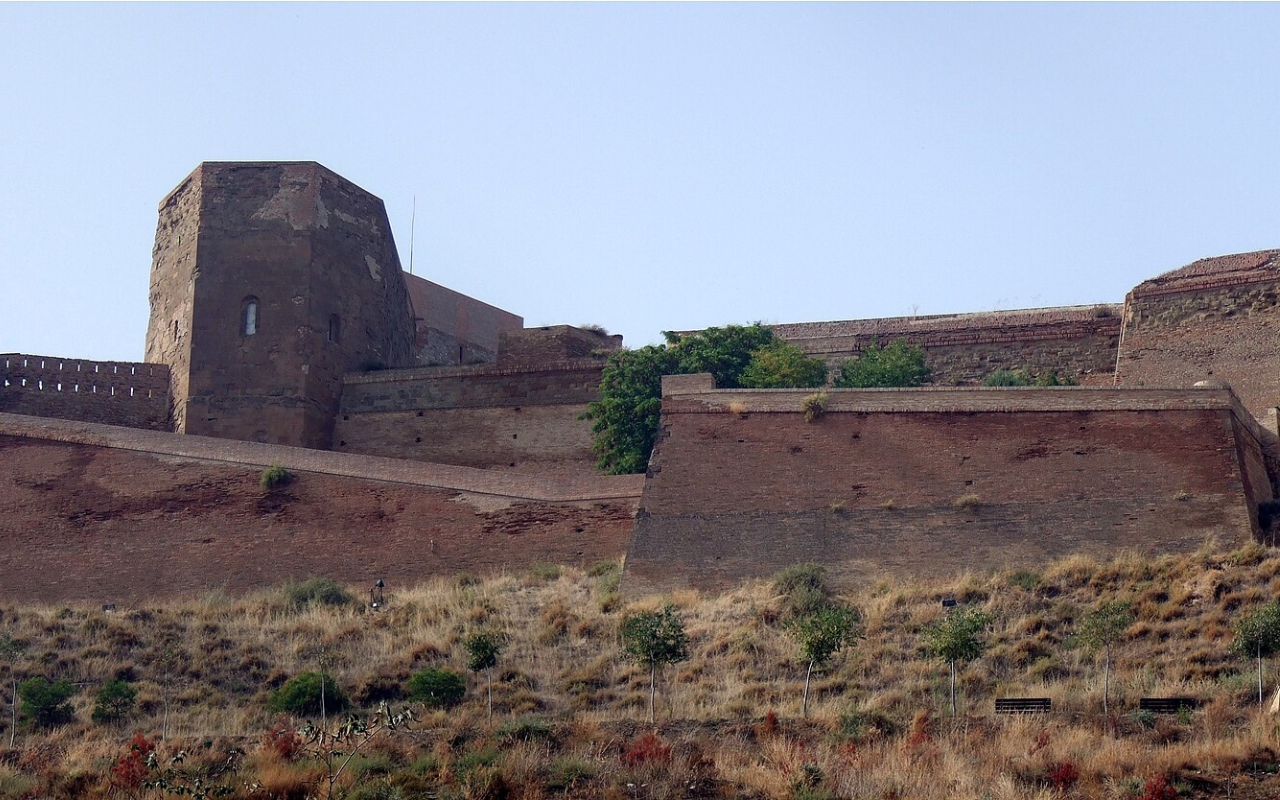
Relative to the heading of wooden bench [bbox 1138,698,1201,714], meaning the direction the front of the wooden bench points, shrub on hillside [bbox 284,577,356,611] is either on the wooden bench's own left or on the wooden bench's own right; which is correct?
on the wooden bench's own right

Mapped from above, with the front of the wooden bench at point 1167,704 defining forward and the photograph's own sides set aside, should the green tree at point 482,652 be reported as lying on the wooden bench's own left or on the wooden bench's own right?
on the wooden bench's own right

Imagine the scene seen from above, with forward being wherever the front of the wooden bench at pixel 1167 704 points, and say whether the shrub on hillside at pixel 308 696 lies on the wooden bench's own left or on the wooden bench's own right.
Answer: on the wooden bench's own right

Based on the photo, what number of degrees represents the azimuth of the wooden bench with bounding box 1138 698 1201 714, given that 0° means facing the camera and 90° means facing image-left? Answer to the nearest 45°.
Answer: approximately 0°

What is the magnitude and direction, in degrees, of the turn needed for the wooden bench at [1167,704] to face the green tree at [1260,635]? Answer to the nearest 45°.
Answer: approximately 135° to its left

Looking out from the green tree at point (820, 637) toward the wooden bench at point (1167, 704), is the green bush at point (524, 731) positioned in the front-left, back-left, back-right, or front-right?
back-right

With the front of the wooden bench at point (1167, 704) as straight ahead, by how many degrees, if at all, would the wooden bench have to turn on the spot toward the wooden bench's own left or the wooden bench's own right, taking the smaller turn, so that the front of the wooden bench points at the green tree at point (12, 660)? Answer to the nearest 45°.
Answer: approximately 90° to the wooden bench's own right
